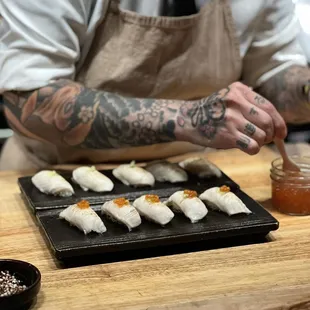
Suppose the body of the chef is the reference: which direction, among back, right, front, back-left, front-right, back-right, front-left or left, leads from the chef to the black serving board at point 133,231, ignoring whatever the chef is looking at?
front

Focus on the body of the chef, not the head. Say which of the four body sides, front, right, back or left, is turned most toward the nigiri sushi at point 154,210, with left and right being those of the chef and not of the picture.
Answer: front

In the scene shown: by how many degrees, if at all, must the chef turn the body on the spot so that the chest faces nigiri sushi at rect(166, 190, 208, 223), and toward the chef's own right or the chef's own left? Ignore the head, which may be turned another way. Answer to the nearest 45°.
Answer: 0° — they already face it

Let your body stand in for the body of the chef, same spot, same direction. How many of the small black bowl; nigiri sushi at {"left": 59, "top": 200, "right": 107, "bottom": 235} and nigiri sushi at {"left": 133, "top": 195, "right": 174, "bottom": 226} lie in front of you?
3

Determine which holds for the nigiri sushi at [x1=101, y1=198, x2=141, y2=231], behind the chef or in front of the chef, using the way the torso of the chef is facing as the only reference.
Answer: in front

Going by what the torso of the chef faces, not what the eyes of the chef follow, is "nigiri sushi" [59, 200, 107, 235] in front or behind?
in front

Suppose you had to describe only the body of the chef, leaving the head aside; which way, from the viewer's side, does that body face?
toward the camera

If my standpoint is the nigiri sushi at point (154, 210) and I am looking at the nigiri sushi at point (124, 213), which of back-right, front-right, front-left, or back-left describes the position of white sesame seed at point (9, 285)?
front-left

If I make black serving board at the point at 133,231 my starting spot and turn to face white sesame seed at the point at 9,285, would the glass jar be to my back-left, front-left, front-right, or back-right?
back-left
